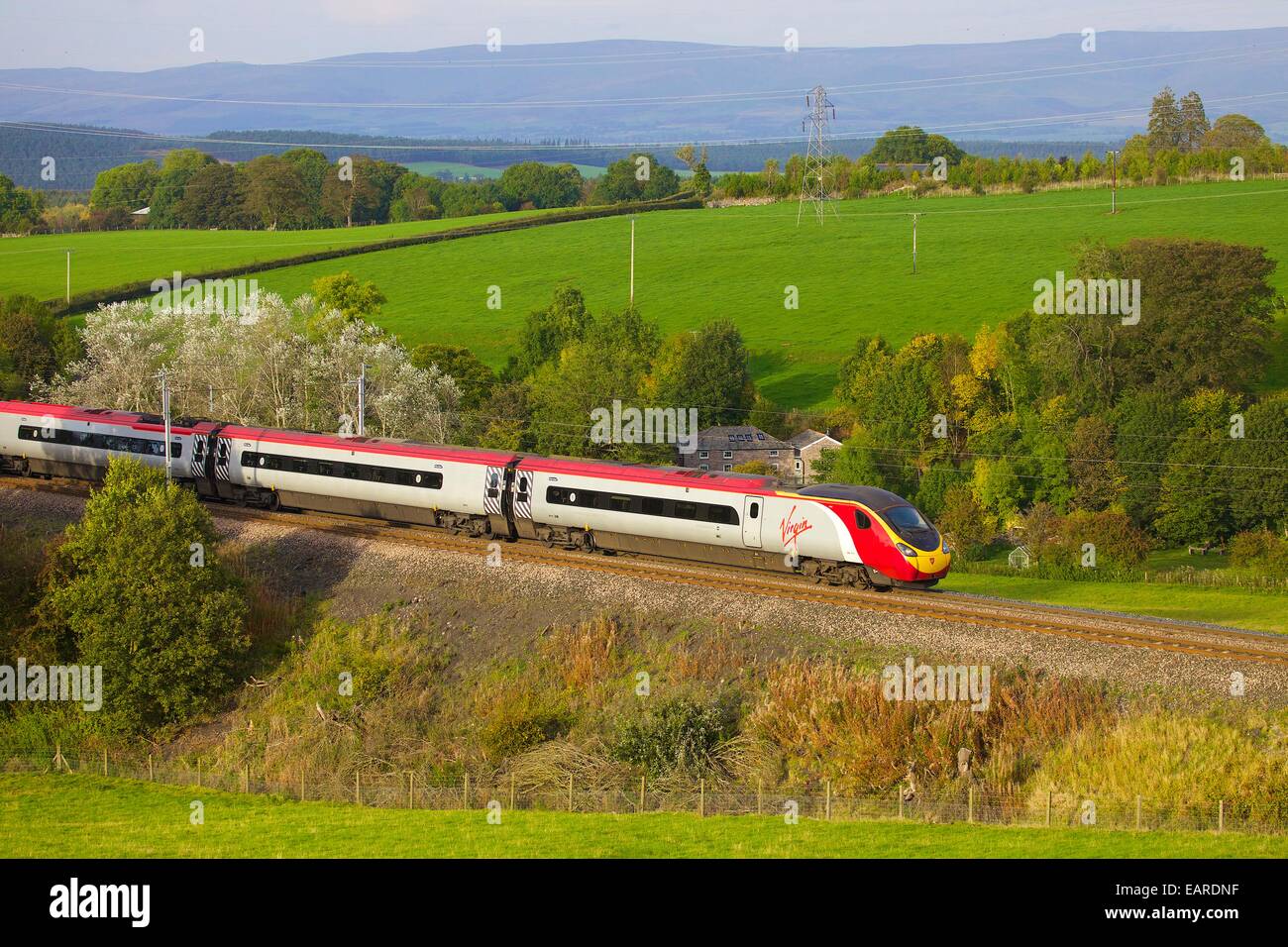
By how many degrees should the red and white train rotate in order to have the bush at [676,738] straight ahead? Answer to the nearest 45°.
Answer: approximately 45° to its right

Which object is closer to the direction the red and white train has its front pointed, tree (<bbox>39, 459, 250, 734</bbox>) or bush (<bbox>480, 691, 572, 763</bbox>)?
the bush

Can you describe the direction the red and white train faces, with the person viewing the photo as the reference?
facing the viewer and to the right of the viewer
